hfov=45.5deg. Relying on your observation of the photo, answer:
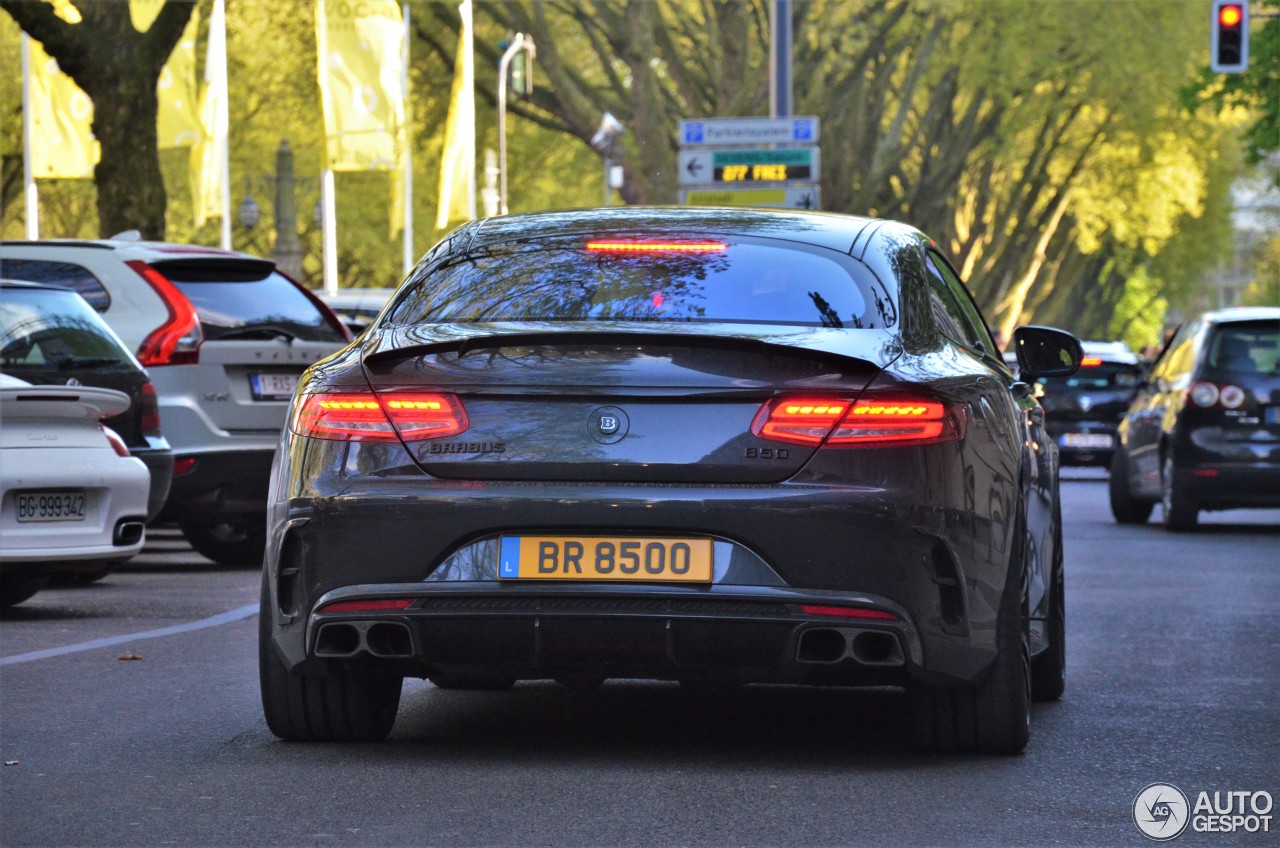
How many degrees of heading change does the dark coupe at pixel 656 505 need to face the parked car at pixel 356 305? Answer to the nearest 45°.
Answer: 0° — it already faces it

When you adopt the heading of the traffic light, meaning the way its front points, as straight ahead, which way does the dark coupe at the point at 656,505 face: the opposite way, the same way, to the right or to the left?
the opposite way

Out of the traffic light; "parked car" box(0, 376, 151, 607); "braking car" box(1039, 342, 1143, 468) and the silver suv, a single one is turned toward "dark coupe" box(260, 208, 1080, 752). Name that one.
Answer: the traffic light

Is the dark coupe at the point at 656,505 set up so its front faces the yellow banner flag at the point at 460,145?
yes

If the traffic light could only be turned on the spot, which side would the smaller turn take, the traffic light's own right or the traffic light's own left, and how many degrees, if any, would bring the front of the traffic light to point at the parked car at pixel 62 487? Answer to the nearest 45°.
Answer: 0° — it already faces it

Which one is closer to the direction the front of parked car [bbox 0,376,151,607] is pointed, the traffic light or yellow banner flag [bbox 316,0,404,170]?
the yellow banner flag

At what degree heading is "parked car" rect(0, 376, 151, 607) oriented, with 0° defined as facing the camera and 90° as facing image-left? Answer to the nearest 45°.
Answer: approximately 180°

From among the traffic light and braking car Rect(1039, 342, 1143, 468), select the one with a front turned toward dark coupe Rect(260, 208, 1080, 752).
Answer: the traffic light

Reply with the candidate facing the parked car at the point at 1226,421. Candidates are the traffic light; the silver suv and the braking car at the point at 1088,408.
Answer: the traffic light

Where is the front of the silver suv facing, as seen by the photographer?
facing away from the viewer and to the left of the viewer

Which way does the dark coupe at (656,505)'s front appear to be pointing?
away from the camera
